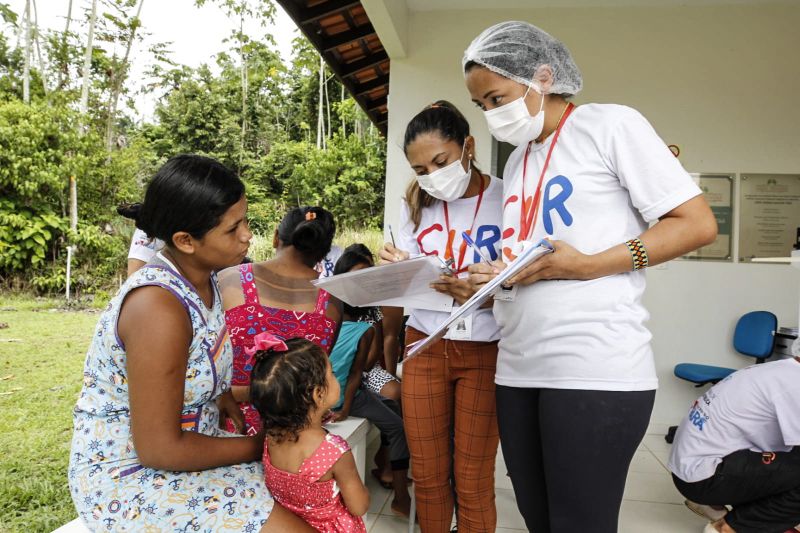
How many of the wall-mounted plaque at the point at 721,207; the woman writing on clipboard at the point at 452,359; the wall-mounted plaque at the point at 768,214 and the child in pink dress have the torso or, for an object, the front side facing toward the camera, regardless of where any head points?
3

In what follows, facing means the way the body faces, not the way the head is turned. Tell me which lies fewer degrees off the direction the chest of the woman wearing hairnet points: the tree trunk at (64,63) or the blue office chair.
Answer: the tree trunk

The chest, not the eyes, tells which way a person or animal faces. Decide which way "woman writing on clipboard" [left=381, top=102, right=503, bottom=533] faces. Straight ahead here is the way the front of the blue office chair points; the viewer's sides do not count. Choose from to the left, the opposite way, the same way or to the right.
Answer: to the left

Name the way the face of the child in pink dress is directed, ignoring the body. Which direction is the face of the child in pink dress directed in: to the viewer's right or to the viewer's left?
to the viewer's right

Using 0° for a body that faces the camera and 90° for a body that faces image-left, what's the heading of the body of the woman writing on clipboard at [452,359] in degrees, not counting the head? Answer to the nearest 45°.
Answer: approximately 0°

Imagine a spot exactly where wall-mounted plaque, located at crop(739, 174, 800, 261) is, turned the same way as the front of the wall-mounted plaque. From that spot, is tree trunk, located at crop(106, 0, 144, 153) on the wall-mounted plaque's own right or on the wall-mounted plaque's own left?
on the wall-mounted plaque's own right

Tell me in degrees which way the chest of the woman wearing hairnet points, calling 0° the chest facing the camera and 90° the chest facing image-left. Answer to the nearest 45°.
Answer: approximately 45°

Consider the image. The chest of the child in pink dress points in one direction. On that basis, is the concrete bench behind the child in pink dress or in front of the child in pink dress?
in front

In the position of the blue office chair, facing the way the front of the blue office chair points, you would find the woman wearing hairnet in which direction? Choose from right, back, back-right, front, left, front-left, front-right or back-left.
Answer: front-left

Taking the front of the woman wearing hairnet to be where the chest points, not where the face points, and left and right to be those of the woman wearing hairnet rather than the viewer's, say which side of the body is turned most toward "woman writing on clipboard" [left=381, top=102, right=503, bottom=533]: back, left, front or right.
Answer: right

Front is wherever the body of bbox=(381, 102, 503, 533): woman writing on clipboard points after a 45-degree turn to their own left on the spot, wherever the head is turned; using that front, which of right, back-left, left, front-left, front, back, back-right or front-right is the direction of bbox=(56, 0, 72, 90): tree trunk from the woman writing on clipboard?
back
